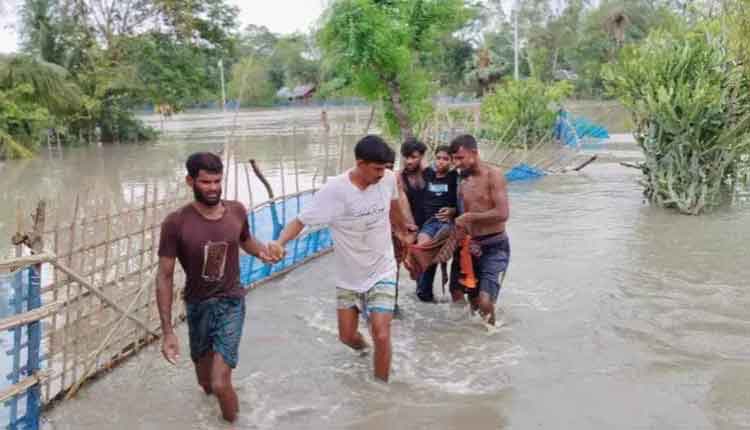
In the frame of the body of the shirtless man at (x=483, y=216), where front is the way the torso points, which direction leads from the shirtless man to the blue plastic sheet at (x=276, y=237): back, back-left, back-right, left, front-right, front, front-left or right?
right

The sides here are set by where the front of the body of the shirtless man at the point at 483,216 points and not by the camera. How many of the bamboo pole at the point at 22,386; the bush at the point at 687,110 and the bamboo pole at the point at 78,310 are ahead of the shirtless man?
2

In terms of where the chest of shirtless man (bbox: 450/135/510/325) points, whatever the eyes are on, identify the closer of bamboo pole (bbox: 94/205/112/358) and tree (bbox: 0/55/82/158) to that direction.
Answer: the bamboo pole

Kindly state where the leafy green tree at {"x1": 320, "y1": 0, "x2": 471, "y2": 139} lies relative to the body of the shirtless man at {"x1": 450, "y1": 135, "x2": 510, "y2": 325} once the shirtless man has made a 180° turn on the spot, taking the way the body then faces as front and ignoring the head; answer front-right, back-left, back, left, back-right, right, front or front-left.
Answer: front-left

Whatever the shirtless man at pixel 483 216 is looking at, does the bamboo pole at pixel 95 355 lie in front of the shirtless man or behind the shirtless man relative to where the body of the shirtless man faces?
in front

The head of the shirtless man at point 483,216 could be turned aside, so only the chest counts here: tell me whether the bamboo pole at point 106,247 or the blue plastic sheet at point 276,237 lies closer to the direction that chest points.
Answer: the bamboo pole

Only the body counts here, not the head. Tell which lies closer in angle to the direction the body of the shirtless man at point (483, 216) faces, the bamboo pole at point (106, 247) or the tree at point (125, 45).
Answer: the bamboo pole

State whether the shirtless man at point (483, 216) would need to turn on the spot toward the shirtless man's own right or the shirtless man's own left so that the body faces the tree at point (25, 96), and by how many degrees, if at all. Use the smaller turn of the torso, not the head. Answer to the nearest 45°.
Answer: approximately 90° to the shirtless man's own right

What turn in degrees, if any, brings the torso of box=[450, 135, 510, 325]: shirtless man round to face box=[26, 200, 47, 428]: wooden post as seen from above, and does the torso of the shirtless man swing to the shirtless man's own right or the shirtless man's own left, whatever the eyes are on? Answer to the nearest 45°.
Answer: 0° — they already face it

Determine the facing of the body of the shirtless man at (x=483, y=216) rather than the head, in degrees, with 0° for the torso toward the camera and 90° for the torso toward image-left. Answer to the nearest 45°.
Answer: approximately 45°
